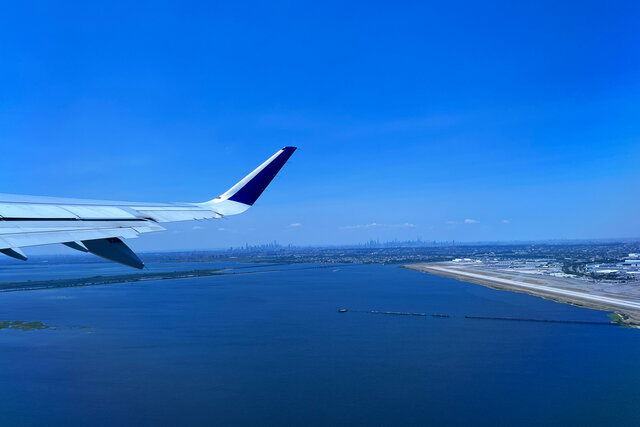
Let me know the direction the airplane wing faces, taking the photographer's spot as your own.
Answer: facing away from the viewer and to the left of the viewer
